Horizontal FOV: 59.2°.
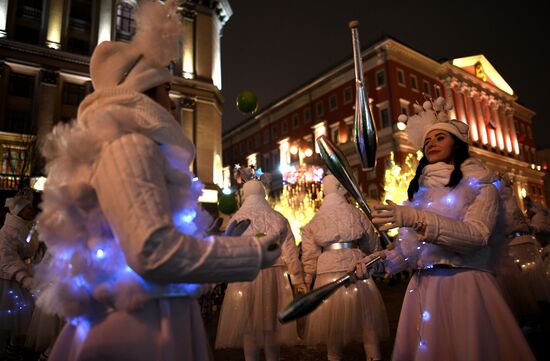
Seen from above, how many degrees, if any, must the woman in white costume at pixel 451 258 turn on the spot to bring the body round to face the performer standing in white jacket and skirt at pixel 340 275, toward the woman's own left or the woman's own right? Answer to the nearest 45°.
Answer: approximately 90° to the woman's own right

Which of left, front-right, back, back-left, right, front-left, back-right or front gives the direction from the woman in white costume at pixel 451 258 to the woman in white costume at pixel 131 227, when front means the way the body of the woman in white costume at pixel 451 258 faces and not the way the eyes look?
front

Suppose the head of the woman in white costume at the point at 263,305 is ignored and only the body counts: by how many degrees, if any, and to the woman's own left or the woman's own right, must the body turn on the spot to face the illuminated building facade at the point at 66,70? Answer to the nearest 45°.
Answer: approximately 45° to the woman's own left

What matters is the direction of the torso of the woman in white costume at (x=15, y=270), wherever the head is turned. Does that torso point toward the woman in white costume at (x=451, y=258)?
no

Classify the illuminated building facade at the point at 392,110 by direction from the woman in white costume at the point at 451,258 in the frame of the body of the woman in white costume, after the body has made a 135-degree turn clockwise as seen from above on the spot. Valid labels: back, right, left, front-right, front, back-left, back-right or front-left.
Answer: front

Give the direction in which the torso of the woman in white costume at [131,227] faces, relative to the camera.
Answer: to the viewer's right

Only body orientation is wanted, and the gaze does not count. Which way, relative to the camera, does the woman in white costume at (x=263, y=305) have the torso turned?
away from the camera

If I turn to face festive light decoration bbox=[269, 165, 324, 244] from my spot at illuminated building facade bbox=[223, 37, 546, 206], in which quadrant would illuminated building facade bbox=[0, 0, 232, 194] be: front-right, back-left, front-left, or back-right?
front-right

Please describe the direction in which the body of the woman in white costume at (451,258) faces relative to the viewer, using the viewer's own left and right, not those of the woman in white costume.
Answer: facing the viewer and to the left of the viewer
